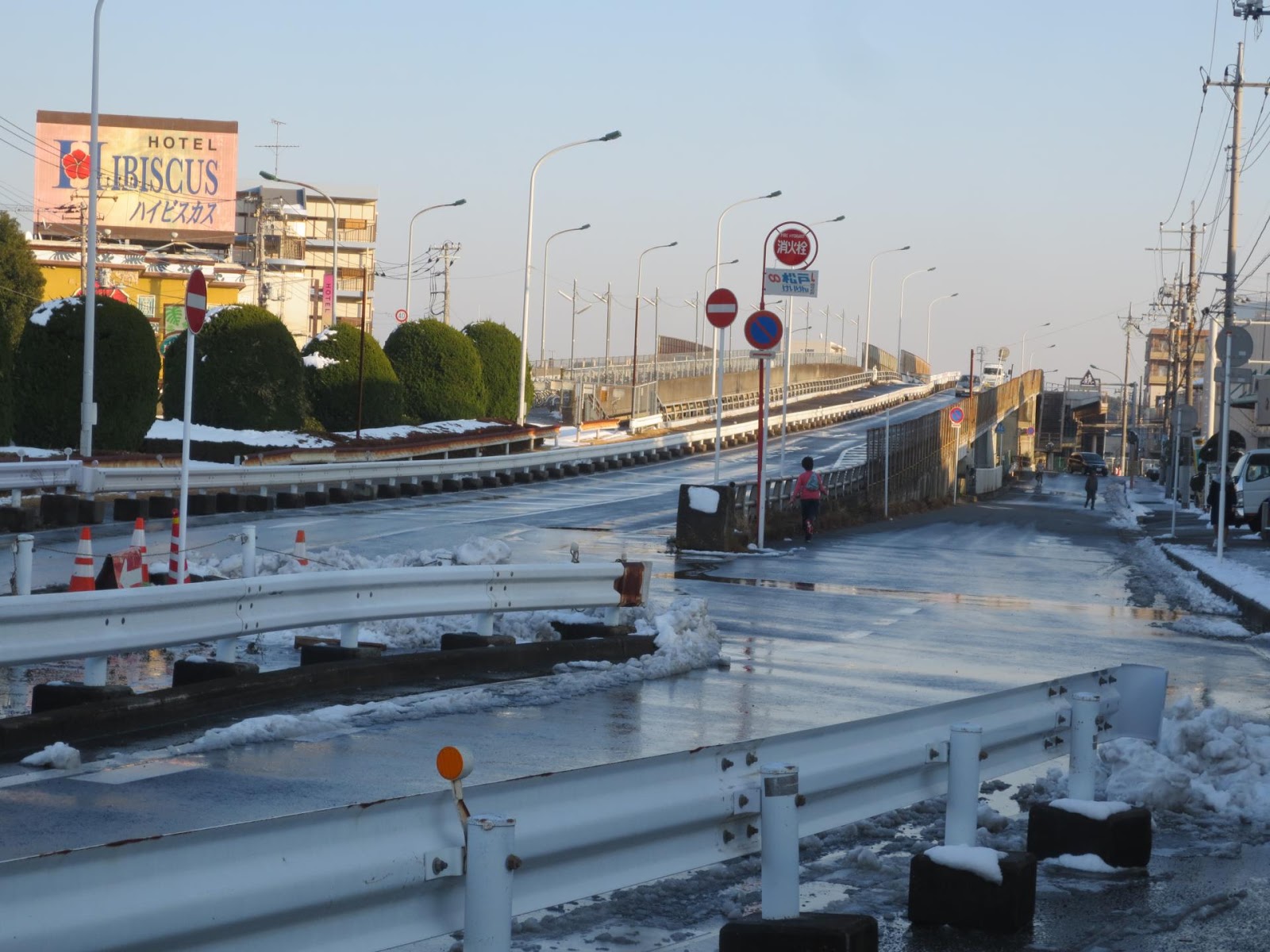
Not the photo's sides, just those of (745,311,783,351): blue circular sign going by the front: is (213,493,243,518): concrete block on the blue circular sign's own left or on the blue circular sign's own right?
on the blue circular sign's own right

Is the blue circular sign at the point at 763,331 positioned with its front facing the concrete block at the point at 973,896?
yes

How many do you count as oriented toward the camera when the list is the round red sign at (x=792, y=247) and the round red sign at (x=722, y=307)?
2

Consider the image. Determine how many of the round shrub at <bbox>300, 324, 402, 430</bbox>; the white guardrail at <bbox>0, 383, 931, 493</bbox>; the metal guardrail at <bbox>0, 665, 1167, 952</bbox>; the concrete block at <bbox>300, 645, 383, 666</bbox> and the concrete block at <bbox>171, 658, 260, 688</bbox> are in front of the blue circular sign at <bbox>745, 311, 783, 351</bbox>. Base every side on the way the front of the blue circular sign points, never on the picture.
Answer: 3

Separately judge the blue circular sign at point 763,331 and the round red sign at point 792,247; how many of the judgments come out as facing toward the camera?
2

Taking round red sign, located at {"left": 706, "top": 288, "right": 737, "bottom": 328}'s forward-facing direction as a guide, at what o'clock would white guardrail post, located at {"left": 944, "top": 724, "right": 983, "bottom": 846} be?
The white guardrail post is roughly at 12 o'clock from the round red sign.

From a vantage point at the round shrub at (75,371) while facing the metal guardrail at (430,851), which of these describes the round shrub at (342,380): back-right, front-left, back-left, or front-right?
back-left

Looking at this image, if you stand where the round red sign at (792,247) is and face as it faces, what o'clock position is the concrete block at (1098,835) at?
The concrete block is roughly at 12 o'clock from the round red sign.

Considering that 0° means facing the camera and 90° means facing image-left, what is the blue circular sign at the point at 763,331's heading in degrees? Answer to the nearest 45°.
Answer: approximately 0°

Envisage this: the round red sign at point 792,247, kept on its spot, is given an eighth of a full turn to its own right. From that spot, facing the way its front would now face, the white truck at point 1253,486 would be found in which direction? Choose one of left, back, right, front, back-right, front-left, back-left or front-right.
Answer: back
